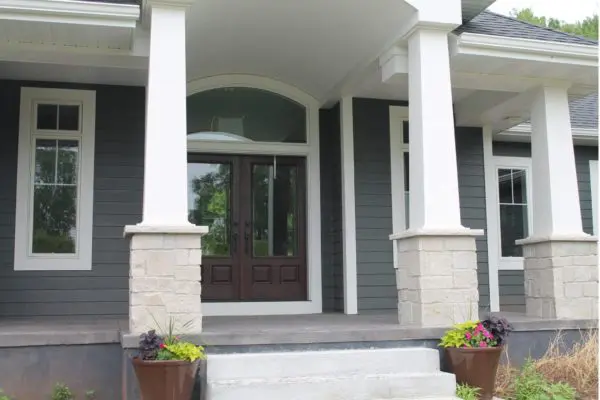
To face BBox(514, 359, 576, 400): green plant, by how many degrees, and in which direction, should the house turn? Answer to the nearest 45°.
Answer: approximately 45° to its left

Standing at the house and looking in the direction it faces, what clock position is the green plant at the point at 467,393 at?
The green plant is roughly at 11 o'clock from the house.

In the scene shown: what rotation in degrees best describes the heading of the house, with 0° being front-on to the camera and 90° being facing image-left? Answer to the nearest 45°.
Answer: approximately 0°
